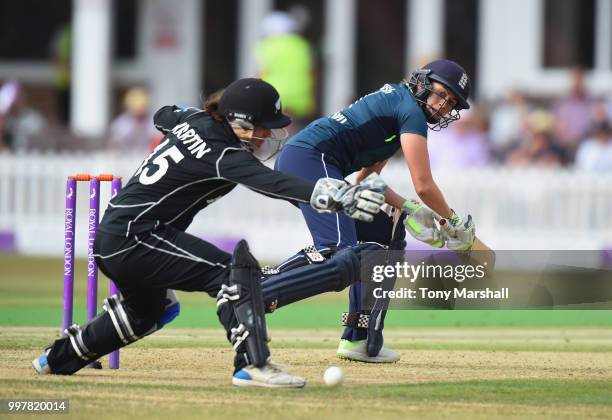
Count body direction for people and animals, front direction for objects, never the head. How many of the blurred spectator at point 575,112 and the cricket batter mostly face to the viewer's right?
1

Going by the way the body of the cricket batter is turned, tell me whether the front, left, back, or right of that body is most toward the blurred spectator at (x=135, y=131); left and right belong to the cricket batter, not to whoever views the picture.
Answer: left

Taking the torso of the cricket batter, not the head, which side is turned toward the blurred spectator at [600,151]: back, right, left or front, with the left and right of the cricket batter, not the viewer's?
left

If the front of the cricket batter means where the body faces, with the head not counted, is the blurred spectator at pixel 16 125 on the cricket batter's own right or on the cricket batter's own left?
on the cricket batter's own left

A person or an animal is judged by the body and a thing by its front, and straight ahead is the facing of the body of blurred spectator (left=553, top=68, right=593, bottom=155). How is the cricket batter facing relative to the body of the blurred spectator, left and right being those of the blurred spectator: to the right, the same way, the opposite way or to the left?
to the left

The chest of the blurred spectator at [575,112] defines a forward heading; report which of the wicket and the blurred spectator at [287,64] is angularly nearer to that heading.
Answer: the wicket

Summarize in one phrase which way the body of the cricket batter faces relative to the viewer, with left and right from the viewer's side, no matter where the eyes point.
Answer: facing to the right of the viewer

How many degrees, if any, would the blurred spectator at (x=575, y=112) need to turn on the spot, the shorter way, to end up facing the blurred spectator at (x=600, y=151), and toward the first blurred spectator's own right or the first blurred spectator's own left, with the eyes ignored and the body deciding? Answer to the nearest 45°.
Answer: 0° — they already face them

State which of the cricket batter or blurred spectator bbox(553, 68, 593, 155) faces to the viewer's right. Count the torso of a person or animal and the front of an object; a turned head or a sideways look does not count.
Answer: the cricket batter

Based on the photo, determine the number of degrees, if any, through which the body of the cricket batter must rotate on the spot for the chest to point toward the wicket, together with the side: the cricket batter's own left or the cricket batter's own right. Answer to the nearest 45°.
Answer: approximately 180°

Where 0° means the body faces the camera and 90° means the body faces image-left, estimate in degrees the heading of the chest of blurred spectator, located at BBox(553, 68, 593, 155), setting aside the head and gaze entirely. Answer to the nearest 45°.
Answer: approximately 0°
